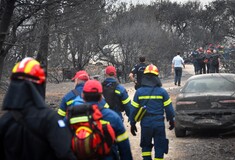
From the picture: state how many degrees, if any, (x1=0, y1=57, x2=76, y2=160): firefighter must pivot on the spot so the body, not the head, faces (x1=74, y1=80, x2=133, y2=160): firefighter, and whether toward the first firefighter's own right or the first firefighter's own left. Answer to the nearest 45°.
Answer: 0° — they already face them

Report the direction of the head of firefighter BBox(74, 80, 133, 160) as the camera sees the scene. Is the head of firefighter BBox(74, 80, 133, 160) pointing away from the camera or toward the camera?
away from the camera

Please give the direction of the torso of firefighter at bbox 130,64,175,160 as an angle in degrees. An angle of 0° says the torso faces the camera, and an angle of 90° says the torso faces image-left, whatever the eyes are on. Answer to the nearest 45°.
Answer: approximately 180°

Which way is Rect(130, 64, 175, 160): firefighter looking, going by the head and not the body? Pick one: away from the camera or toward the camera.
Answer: away from the camera

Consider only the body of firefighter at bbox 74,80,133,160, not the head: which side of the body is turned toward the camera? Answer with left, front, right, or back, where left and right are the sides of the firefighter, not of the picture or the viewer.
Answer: back

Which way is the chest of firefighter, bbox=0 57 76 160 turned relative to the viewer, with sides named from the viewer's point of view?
facing away from the viewer and to the right of the viewer

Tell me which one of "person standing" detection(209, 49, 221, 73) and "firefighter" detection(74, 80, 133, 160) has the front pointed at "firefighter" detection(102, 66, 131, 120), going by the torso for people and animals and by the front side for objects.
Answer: "firefighter" detection(74, 80, 133, 160)

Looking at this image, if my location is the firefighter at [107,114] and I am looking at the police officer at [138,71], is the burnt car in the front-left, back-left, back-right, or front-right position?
front-right
